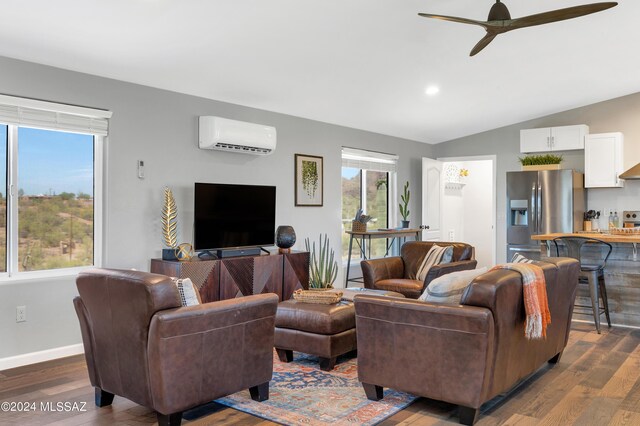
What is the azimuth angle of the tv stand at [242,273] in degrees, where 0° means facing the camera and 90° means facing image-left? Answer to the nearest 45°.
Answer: approximately 315°

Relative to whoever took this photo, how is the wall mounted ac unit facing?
facing the viewer and to the right of the viewer

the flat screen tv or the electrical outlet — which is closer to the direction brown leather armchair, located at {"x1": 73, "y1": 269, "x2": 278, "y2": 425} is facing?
the flat screen tv

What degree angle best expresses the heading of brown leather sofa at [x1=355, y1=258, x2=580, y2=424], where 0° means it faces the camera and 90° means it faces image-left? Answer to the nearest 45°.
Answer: approximately 135°

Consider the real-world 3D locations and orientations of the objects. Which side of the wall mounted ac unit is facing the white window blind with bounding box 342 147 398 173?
left

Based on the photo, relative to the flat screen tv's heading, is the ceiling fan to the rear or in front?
in front

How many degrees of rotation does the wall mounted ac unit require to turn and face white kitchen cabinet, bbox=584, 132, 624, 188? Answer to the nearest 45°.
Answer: approximately 45° to its left

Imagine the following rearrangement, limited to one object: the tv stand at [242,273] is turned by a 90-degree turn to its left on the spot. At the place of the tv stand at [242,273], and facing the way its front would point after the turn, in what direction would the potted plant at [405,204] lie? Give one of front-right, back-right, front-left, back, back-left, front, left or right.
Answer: front

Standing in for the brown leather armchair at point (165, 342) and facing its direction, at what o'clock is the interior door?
The interior door is roughly at 12 o'clock from the brown leather armchair.
